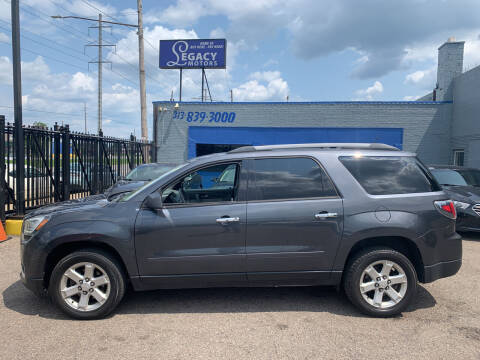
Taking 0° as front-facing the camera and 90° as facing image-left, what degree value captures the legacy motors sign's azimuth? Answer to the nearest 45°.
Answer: approximately 0°

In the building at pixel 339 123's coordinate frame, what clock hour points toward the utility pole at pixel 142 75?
The utility pole is roughly at 3 o'clock from the building.

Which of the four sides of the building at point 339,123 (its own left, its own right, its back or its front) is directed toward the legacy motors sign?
right

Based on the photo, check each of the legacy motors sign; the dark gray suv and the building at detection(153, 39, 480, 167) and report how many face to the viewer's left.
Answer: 1

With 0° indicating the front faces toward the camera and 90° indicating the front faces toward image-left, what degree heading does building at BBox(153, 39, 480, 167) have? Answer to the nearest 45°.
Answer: approximately 0°

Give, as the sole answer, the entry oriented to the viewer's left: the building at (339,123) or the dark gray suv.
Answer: the dark gray suv

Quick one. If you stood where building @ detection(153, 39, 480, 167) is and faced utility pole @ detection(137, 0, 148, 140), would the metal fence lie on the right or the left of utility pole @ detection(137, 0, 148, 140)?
left

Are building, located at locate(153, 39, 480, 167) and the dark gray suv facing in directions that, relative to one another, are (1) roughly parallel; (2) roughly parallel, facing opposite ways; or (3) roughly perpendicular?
roughly perpendicular

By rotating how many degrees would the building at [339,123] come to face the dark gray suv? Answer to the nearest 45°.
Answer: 0° — it already faces it

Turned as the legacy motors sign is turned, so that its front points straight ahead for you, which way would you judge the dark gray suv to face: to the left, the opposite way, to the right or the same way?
to the right

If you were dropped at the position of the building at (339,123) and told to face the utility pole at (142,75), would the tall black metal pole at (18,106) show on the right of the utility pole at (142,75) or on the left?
left

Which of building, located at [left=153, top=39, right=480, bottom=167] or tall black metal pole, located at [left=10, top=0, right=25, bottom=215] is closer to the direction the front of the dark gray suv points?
the tall black metal pole

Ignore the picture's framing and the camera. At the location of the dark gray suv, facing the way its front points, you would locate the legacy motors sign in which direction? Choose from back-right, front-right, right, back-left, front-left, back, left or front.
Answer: right

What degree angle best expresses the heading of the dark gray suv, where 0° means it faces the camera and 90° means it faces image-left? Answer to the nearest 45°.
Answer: approximately 90°

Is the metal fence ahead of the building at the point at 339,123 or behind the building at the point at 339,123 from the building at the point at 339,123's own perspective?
ahead

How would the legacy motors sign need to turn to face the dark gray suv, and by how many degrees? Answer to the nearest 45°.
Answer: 0° — it already faces it

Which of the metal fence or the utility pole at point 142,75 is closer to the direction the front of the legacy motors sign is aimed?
the metal fence
